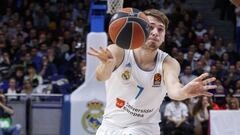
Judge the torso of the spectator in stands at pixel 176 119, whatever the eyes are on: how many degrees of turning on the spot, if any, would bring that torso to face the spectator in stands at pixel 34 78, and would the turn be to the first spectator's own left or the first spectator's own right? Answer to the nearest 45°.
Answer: approximately 90° to the first spectator's own right

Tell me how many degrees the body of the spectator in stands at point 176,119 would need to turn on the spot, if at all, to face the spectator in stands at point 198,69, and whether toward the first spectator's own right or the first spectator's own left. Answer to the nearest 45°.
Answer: approximately 180°

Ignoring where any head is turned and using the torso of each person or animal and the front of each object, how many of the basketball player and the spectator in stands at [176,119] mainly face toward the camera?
2
